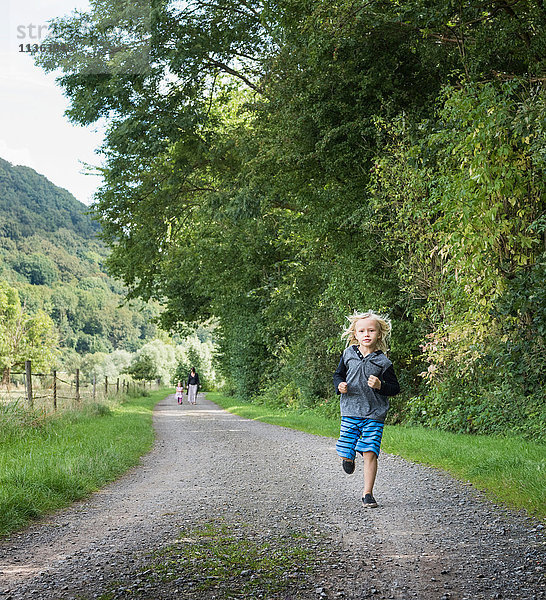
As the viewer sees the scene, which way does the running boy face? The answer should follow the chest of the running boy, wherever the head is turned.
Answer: toward the camera

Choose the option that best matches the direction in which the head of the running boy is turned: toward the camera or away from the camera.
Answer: toward the camera

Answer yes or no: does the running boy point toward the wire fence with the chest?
no
